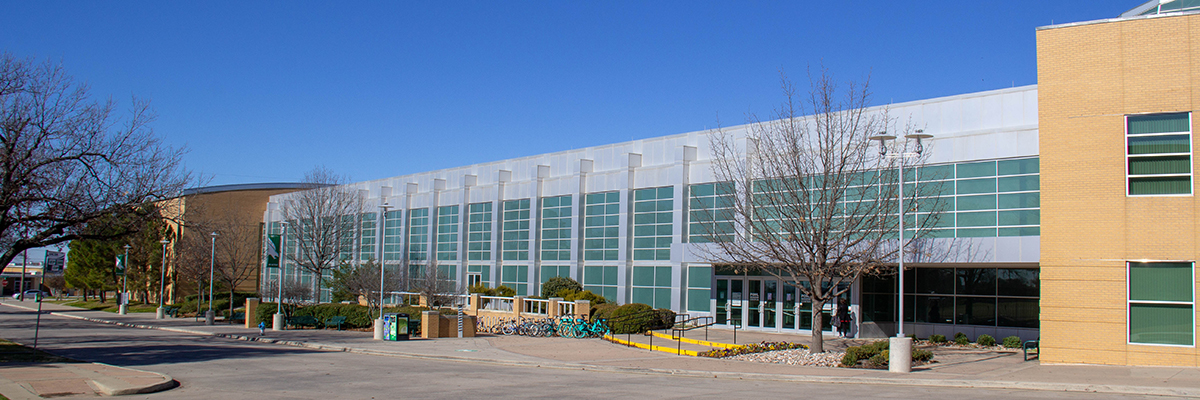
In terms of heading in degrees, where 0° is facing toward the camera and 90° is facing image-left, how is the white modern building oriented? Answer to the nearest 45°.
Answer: approximately 45°

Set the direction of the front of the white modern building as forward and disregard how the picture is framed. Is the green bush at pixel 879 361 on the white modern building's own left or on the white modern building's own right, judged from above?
on the white modern building's own left

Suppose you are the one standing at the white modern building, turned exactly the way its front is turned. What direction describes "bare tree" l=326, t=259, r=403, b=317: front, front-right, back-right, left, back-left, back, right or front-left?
right

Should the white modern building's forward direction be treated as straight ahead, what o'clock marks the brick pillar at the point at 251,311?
The brick pillar is roughly at 2 o'clock from the white modern building.

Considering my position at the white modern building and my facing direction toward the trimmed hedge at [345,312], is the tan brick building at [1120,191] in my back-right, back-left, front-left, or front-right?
back-left

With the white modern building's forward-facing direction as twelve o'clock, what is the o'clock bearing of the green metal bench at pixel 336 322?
The green metal bench is roughly at 2 o'clock from the white modern building.

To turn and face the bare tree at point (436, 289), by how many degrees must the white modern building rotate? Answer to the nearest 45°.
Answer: approximately 90° to its right

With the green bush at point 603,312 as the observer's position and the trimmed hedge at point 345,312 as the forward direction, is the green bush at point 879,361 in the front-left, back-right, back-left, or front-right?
back-left

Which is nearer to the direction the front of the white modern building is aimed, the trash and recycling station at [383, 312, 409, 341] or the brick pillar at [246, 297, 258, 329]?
the trash and recycling station

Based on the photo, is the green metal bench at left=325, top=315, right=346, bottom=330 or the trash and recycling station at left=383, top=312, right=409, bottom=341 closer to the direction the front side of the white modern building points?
the trash and recycling station

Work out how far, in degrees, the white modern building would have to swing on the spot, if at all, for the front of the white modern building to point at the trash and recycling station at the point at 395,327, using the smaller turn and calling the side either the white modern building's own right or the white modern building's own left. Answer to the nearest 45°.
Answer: approximately 45° to the white modern building's own right
